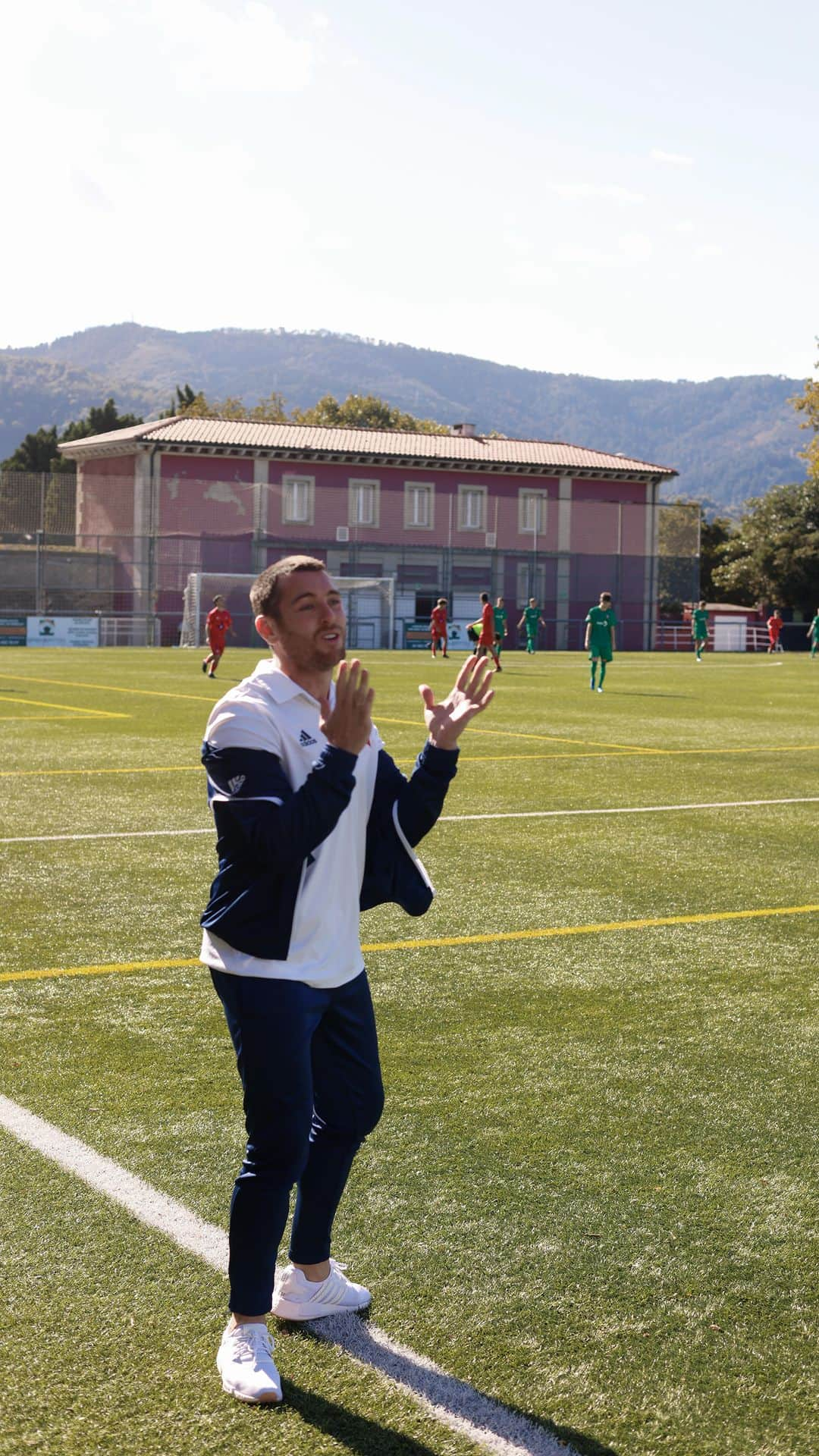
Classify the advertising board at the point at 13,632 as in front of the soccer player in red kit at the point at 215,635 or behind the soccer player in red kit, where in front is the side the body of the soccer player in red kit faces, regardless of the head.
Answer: behind

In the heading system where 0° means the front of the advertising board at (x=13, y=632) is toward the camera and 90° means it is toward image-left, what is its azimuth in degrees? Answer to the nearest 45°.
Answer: approximately 0°

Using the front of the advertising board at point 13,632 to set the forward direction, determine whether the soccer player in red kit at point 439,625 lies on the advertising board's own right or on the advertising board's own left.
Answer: on the advertising board's own left

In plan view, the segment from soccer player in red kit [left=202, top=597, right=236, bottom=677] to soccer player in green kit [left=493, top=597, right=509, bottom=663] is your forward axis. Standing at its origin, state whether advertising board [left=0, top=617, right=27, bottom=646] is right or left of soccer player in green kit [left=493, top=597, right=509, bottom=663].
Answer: left

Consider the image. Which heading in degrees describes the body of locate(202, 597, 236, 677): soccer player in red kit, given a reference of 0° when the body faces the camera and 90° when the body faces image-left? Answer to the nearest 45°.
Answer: approximately 315°

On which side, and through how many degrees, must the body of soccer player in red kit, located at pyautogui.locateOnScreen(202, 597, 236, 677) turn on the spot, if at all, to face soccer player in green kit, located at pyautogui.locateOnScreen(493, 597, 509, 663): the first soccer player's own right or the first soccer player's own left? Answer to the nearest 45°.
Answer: approximately 90° to the first soccer player's own left
